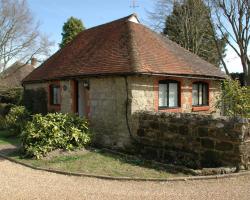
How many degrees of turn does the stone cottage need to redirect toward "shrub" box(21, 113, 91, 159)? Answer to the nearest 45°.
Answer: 0° — it already faces it

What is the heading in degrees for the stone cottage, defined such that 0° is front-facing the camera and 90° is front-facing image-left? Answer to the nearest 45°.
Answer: approximately 45°

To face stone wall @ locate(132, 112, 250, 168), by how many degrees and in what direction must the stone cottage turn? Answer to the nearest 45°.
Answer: approximately 90° to its left

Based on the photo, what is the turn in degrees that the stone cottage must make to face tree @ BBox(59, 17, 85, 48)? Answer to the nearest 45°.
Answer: approximately 135° to its right

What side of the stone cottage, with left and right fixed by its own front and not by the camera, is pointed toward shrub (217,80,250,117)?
left

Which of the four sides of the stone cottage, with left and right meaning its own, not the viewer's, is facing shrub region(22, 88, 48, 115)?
right

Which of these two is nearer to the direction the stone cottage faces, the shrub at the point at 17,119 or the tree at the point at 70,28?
the shrub

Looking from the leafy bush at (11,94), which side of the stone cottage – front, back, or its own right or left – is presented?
right

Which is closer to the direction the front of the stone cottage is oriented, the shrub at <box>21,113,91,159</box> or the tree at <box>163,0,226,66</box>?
the shrub

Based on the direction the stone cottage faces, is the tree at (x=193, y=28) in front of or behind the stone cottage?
behind
